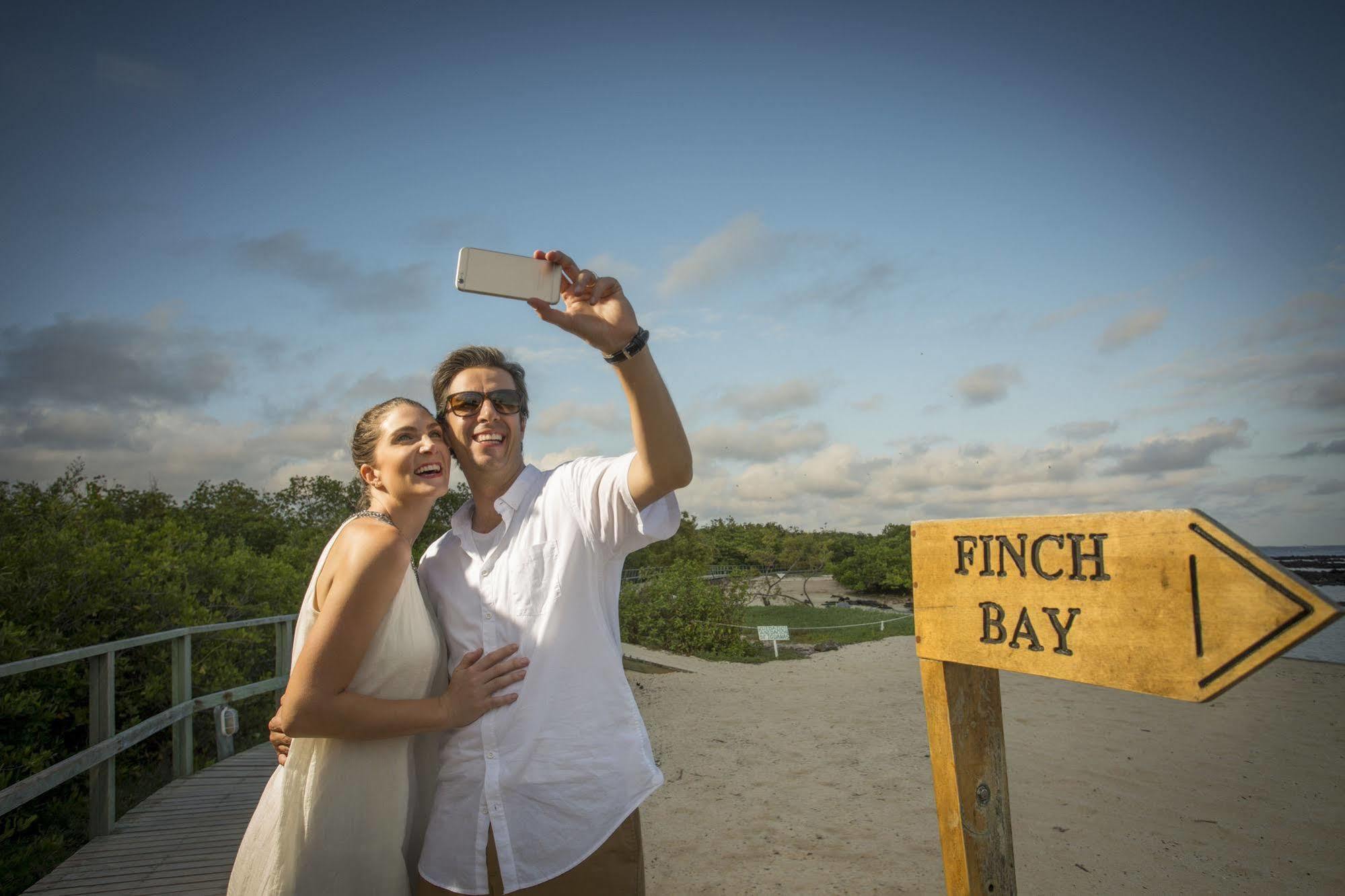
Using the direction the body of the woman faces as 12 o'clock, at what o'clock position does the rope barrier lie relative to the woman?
The rope barrier is roughly at 10 o'clock from the woman.

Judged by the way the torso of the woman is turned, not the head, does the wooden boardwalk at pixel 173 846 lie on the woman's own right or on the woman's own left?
on the woman's own left

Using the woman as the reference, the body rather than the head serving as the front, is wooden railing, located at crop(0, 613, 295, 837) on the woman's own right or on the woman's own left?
on the woman's own left

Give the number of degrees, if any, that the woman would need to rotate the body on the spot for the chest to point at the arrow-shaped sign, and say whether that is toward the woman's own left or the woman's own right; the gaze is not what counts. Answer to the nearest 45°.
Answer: approximately 45° to the woman's own right

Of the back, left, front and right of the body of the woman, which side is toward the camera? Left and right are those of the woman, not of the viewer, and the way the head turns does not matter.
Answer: right
